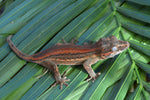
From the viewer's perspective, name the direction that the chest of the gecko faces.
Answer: to the viewer's right
